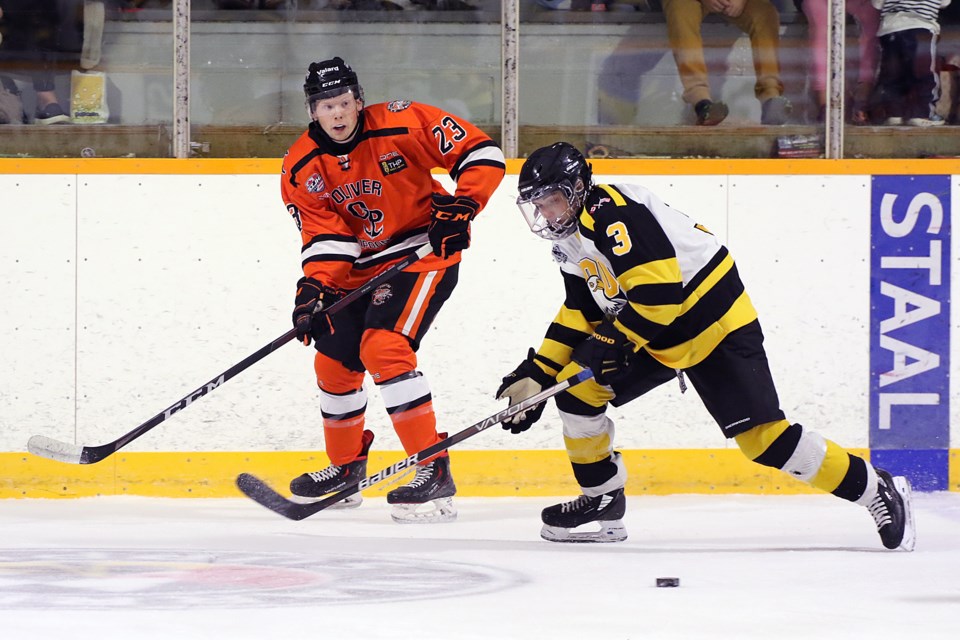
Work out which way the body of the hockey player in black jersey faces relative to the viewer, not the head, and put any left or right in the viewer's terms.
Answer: facing to the left of the viewer

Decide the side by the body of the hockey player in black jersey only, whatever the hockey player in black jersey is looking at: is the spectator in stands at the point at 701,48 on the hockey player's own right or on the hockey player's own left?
on the hockey player's own right

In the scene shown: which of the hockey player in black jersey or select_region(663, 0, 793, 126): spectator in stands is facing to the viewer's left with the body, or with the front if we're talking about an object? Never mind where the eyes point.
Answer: the hockey player in black jersey

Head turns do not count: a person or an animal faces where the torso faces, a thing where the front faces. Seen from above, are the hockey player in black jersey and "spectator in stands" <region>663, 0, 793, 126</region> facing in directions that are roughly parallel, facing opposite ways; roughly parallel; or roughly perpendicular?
roughly perpendicular

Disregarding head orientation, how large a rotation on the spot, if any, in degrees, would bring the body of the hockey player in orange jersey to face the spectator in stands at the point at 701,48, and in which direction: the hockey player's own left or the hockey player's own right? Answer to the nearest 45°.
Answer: approximately 180°

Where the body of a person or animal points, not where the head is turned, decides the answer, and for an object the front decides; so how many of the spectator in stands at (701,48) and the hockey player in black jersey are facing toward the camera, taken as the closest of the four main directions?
1

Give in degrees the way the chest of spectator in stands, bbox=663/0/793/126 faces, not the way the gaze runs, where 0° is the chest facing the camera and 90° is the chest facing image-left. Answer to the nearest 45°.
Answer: approximately 0°
